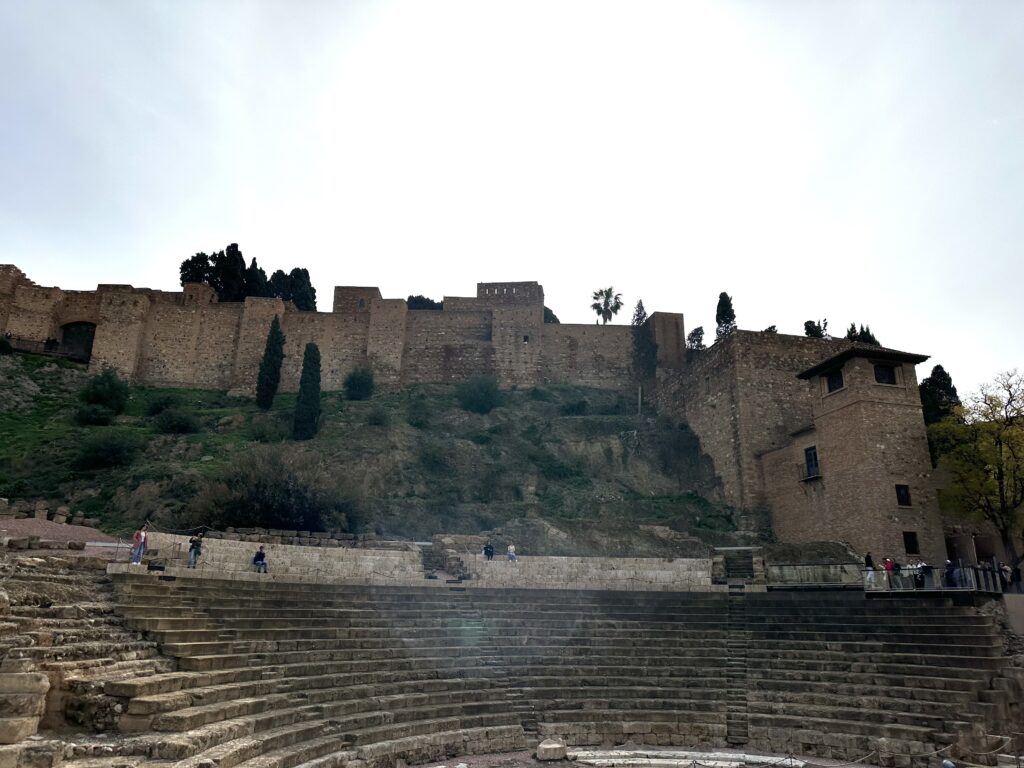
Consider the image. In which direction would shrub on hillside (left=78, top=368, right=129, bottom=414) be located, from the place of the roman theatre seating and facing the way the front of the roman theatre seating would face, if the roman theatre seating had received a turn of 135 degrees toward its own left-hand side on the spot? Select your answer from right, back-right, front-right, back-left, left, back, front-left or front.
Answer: left

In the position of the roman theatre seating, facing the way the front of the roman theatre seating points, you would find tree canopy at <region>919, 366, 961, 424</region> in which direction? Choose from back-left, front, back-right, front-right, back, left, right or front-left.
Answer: back-left

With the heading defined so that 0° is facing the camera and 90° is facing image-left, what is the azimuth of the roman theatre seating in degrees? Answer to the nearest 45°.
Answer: approximately 0°

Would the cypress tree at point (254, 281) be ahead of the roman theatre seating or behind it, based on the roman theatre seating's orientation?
behind

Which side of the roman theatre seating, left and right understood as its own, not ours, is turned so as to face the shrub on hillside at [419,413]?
back

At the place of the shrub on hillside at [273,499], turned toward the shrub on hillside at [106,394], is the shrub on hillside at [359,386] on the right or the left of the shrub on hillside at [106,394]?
right

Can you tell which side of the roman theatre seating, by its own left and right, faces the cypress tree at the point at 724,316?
back

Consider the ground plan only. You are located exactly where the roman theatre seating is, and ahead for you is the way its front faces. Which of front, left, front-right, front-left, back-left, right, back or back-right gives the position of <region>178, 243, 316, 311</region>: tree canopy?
back-right

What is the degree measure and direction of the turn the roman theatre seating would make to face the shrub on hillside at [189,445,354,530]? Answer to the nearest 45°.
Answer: approximately 135° to its right

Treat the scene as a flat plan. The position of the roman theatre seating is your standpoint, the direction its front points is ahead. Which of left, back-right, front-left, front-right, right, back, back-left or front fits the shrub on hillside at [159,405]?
back-right

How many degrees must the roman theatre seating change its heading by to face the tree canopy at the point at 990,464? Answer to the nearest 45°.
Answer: approximately 135° to its left

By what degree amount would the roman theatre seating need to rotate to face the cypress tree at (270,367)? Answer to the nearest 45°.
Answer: approximately 135° to its right

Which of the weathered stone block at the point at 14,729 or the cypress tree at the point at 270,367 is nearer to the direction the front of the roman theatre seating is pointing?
the weathered stone block
